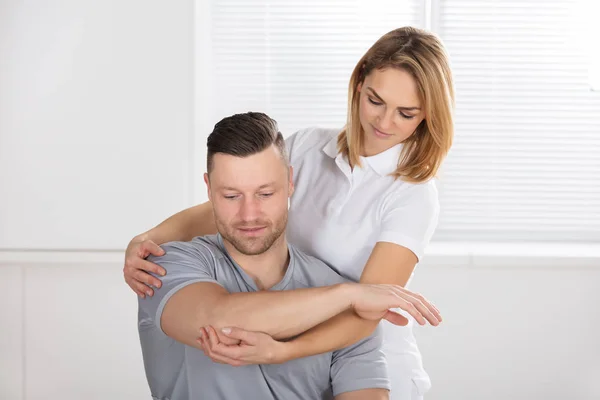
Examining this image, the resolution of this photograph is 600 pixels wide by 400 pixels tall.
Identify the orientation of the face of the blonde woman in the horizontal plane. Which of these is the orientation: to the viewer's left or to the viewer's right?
to the viewer's left

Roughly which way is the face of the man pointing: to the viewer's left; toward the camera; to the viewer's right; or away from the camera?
toward the camera

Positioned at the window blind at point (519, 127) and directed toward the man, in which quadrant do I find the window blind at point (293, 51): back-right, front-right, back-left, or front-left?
front-right

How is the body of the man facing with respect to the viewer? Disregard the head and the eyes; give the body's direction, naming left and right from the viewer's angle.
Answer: facing the viewer

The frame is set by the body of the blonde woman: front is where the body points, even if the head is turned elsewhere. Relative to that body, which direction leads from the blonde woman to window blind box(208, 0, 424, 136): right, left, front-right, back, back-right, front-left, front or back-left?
back-right

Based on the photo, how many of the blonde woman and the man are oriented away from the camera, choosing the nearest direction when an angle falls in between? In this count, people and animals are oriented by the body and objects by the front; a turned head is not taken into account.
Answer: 0

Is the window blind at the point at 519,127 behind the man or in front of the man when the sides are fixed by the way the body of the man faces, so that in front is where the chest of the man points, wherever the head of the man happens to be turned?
behind

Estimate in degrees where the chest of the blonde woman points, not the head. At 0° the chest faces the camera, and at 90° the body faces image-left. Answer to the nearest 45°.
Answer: approximately 45°

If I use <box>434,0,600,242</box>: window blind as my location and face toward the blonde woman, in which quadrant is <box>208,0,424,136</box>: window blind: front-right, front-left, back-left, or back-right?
front-right

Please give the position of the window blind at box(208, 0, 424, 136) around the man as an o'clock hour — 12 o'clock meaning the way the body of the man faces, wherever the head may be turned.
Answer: The window blind is roughly at 6 o'clock from the man.
